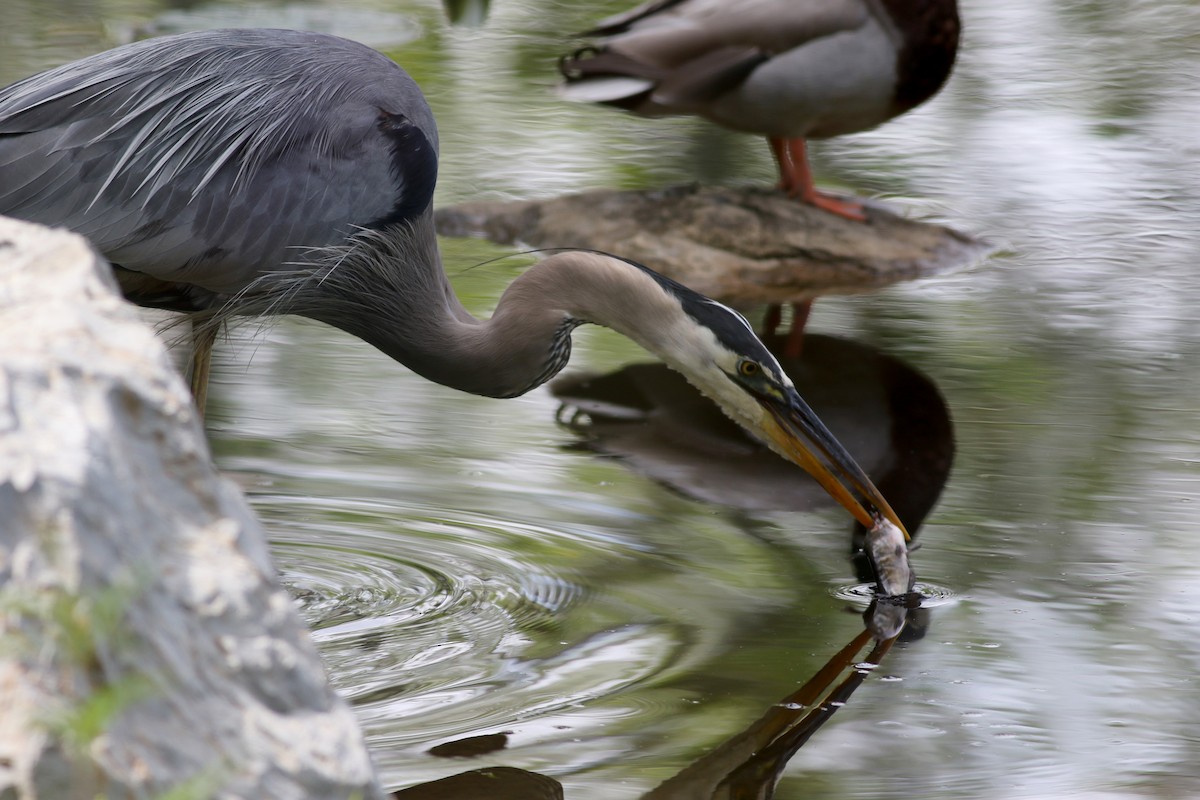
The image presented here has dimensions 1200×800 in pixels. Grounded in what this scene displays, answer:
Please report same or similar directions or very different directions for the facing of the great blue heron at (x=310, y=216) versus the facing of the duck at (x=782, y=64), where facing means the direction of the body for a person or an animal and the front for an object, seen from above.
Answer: same or similar directions

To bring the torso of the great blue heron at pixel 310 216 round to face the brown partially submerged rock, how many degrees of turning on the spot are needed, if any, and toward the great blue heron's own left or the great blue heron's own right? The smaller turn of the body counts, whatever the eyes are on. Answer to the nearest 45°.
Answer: approximately 45° to the great blue heron's own left

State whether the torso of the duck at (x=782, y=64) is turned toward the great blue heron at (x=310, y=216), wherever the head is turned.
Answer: no

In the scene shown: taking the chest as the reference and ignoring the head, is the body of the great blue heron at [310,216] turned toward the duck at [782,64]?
no

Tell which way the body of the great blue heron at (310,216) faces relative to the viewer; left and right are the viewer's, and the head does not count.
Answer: facing to the right of the viewer

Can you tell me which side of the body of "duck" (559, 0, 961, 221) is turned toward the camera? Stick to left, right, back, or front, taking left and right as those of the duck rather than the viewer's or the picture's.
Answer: right
